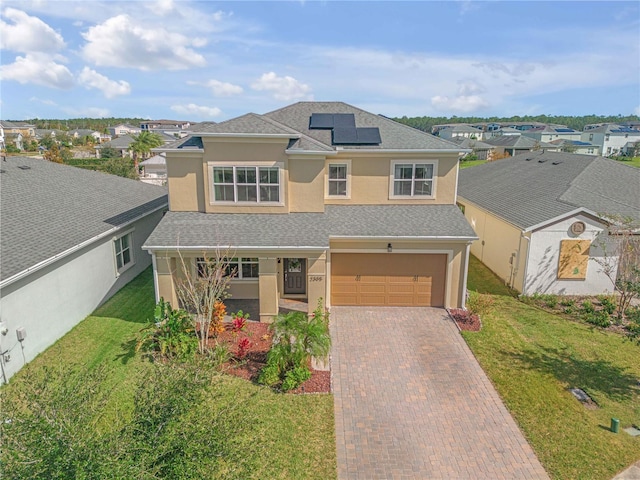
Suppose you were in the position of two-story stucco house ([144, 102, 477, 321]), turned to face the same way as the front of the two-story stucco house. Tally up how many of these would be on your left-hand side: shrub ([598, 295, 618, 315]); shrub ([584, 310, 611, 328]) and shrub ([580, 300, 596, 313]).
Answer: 3

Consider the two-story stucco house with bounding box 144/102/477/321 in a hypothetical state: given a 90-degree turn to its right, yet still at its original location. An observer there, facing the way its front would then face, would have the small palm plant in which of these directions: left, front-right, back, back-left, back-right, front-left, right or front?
left

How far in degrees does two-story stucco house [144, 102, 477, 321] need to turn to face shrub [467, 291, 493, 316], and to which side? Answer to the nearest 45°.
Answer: approximately 90° to its left

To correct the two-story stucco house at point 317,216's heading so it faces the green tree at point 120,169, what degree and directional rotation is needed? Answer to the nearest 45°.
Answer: approximately 135° to its right

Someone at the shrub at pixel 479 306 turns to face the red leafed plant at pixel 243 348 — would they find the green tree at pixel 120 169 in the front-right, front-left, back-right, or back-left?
front-right

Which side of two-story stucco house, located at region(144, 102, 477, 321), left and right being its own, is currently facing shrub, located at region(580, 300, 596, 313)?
left

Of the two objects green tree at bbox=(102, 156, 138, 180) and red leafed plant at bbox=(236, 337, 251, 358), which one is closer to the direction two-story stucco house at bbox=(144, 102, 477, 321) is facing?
the red leafed plant

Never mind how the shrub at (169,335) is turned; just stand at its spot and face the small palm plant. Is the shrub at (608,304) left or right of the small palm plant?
left

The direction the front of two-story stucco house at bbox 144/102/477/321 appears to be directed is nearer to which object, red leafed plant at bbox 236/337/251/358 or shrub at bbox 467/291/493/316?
the red leafed plant

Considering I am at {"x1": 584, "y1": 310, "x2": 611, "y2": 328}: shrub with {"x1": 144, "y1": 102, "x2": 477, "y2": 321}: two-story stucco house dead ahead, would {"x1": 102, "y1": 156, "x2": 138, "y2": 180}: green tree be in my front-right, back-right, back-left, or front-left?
front-right

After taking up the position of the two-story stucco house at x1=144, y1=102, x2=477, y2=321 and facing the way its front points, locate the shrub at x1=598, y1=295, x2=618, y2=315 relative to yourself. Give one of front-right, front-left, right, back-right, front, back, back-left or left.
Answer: left

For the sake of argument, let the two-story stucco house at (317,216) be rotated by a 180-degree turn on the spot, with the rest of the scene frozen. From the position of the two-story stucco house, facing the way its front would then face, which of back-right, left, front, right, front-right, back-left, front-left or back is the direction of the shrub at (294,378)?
back

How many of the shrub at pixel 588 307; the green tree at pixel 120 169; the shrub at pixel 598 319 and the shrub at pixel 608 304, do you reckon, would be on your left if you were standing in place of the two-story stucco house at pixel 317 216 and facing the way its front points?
3

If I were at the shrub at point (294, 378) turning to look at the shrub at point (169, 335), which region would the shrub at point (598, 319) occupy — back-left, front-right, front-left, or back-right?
back-right

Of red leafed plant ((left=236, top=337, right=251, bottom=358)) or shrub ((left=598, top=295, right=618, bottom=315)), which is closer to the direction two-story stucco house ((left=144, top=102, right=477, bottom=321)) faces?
the red leafed plant

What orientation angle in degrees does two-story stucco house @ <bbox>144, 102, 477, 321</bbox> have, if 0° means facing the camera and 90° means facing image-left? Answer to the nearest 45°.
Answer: approximately 0°

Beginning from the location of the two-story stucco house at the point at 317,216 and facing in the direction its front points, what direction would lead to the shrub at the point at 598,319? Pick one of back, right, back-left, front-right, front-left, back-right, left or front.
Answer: left
